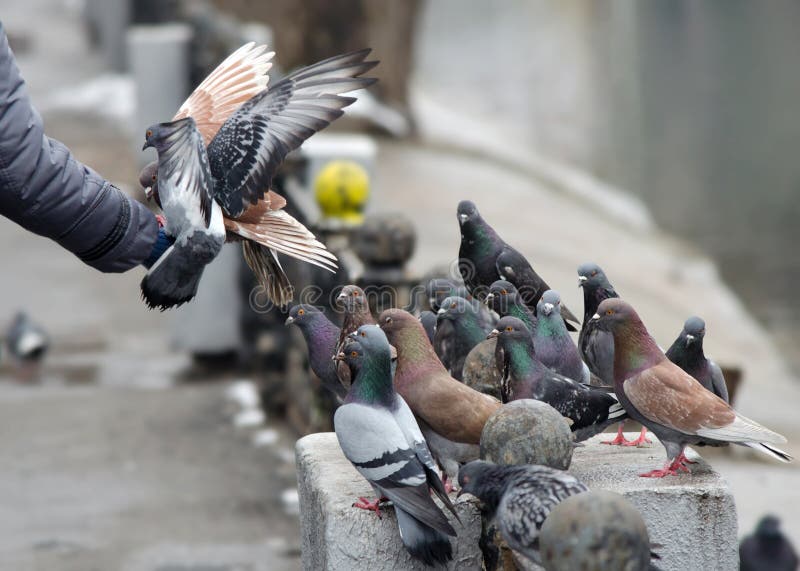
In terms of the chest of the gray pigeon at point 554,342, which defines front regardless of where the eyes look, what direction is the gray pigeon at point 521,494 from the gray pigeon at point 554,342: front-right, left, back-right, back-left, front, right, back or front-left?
front-left

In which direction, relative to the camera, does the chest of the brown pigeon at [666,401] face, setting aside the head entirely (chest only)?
to the viewer's left

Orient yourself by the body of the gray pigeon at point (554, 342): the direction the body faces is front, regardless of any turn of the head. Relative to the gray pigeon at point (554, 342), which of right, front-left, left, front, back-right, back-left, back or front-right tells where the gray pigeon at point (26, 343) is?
right

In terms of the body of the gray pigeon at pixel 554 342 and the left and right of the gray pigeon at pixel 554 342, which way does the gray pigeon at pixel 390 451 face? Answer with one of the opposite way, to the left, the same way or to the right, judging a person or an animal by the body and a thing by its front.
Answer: to the right

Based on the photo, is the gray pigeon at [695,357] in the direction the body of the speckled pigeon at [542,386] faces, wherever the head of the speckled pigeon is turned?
no

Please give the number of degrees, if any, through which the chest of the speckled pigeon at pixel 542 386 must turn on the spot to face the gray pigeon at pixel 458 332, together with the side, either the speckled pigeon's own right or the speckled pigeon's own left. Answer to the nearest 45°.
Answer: approximately 45° to the speckled pigeon's own right

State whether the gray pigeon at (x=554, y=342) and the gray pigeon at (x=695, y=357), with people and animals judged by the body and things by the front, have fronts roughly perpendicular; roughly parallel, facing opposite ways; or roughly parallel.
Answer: roughly parallel

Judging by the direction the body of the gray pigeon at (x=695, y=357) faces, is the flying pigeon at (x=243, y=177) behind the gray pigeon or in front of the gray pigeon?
in front

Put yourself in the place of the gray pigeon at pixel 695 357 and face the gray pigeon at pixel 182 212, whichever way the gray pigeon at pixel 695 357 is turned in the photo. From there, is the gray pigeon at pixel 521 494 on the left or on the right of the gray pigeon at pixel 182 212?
left

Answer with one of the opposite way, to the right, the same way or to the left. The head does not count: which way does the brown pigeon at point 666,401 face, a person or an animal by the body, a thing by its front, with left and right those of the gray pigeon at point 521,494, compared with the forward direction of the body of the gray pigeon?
the same way

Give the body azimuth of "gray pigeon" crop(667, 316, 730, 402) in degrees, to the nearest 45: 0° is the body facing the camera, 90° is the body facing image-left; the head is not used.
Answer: approximately 45°

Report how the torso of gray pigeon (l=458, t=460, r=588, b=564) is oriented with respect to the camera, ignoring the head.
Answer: to the viewer's left
